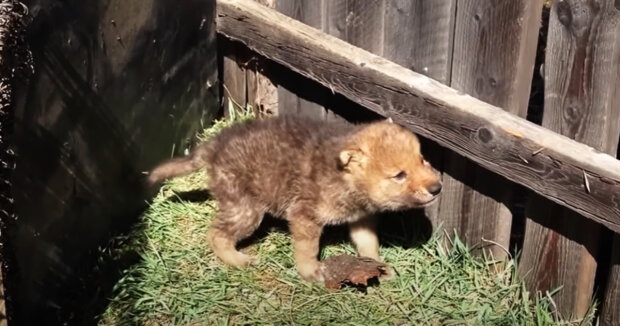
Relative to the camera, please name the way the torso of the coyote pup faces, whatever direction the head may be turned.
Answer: to the viewer's right
